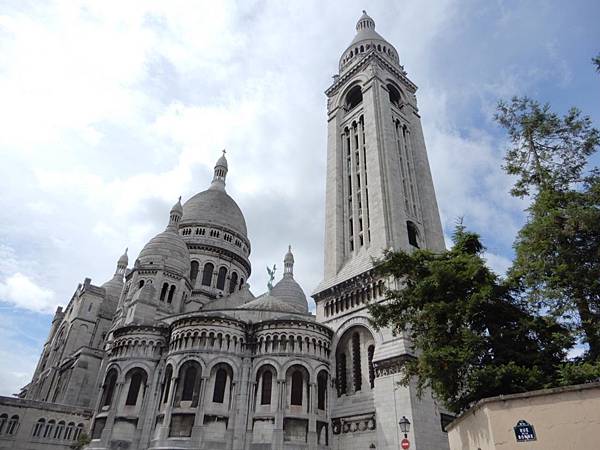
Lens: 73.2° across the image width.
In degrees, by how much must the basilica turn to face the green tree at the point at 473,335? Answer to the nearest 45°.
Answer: approximately 135° to its left

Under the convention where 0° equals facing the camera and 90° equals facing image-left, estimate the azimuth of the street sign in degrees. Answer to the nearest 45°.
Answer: approximately 0°

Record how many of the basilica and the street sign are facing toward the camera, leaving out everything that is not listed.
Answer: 1

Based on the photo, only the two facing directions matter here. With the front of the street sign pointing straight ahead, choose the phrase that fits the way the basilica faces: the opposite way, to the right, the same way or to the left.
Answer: to the right

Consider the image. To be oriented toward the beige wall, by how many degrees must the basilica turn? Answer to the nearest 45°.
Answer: approximately 135° to its left

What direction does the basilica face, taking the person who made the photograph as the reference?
facing away from the viewer and to the left of the viewer
